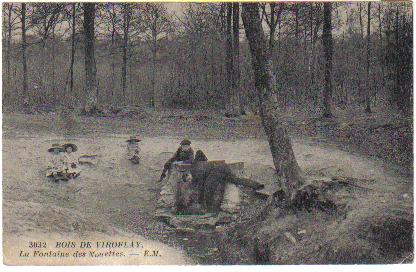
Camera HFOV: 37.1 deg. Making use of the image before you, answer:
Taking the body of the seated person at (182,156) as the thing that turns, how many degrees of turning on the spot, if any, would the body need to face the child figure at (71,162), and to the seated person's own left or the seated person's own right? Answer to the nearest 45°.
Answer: approximately 45° to the seated person's own right

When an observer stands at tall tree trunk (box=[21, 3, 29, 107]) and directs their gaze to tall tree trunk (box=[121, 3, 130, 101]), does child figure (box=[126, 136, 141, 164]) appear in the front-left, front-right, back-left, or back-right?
front-right

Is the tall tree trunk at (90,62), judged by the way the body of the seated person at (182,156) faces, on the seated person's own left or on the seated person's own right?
on the seated person's own right

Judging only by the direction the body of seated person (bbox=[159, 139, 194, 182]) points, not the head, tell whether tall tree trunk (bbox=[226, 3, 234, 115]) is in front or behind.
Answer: behind

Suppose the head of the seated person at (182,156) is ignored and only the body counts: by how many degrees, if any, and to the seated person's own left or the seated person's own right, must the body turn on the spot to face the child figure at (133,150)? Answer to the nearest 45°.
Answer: approximately 90° to the seated person's own right

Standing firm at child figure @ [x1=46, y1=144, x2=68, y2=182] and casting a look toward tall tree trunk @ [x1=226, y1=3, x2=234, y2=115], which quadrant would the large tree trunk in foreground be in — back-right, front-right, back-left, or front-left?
front-right

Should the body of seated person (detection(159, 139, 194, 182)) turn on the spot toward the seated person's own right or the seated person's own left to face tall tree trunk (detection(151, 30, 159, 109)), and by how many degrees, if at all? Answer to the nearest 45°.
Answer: approximately 135° to the seated person's own right

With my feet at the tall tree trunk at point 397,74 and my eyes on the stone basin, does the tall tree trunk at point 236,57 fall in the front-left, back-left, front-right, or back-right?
front-right

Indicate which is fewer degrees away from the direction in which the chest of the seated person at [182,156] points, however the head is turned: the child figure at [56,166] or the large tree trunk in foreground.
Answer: the child figure

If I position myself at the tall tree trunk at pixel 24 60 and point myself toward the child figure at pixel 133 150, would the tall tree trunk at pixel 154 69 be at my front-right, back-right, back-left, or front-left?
front-left

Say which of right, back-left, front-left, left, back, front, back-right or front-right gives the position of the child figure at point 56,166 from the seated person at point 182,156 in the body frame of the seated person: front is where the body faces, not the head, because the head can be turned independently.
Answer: front-right

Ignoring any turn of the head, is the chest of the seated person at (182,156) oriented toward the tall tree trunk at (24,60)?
no

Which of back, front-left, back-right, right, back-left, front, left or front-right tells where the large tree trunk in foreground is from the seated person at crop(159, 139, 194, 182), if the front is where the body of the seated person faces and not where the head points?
left

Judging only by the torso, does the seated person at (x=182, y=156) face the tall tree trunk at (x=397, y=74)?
no

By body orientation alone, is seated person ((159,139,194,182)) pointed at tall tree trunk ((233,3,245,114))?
no

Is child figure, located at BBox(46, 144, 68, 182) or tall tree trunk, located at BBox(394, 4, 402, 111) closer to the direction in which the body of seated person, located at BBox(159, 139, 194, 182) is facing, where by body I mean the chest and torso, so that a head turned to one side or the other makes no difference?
the child figure
